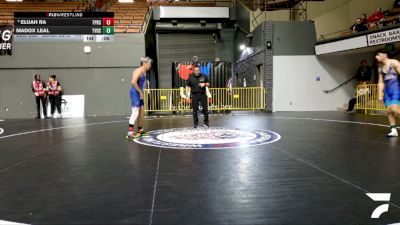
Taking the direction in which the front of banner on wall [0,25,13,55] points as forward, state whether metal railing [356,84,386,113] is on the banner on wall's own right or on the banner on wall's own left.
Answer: on the banner on wall's own left

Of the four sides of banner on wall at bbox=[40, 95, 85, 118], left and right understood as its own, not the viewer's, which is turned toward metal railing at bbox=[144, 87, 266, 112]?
left

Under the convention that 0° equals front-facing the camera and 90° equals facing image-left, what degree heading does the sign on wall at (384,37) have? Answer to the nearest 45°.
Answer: approximately 45°

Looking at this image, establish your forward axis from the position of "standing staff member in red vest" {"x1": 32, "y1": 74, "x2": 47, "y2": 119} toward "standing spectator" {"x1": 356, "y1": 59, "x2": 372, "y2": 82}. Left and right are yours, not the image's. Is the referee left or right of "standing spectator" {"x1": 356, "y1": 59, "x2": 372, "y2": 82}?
right

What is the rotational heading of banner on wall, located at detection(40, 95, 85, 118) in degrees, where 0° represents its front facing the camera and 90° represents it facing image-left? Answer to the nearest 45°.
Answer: approximately 0°

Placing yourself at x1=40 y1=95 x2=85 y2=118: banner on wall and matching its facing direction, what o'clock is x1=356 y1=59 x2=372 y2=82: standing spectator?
The standing spectator is roughly at 10 o'clock from the banner on wall.

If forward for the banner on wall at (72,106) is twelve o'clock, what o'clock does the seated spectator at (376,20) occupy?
The seated spectator is roughly at 10 o'clock from the banner on wall.

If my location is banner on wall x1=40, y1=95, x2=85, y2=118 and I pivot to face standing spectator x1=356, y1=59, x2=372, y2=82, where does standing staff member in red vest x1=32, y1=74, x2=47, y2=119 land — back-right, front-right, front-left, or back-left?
back-right

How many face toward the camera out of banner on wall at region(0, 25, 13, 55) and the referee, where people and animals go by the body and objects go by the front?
2

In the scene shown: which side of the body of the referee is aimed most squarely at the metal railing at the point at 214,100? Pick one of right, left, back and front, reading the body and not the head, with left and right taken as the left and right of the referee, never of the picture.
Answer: back

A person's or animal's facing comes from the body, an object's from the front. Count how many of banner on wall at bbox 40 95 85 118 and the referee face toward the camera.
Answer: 2

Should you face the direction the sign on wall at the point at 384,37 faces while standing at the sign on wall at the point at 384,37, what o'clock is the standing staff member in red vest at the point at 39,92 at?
The standing staff member in red vest is roughly at 1 o'clock from the sign on wall.

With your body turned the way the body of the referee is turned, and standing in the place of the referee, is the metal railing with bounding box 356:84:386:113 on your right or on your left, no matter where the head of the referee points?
on your left
